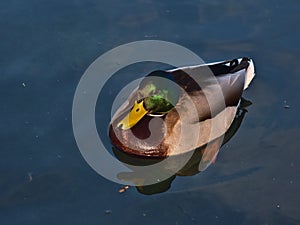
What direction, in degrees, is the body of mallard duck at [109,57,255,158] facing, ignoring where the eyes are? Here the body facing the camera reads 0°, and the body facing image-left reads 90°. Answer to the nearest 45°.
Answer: approximately 45°
